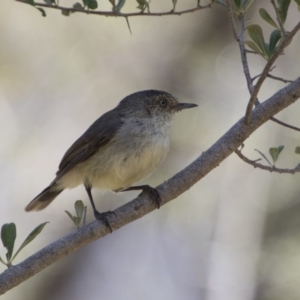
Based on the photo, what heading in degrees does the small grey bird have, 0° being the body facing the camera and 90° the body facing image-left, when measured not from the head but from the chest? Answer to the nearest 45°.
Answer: approximately 270°
